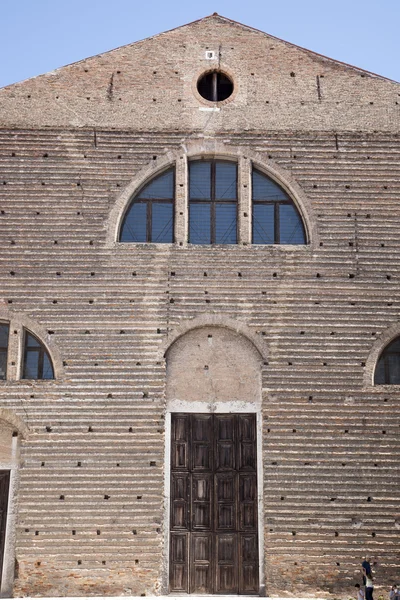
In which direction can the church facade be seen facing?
toward the camera
